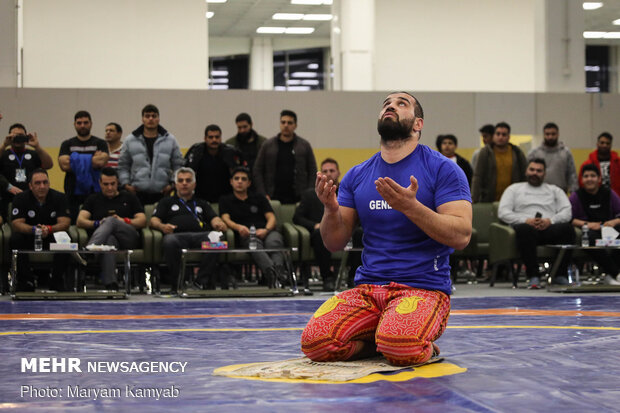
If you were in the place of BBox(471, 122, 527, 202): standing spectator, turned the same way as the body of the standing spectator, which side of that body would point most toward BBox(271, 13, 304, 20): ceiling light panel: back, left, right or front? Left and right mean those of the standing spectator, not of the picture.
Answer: back

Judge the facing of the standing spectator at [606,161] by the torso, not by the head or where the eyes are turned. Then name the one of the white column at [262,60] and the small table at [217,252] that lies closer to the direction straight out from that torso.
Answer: the small table

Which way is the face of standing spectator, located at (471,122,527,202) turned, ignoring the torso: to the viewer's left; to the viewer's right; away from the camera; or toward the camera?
toward the camera

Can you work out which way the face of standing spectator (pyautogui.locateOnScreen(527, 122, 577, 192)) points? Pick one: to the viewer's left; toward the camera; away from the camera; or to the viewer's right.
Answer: toward the camera

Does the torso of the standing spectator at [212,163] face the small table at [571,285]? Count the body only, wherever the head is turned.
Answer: no

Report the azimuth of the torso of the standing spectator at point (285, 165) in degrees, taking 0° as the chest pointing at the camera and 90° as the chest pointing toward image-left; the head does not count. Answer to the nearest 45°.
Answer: approximately 0°

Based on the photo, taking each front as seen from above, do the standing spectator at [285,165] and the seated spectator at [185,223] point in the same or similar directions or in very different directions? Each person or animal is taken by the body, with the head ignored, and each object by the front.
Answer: same or similar directions

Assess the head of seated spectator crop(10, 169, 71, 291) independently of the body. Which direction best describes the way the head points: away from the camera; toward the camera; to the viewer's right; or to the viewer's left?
toward the camera

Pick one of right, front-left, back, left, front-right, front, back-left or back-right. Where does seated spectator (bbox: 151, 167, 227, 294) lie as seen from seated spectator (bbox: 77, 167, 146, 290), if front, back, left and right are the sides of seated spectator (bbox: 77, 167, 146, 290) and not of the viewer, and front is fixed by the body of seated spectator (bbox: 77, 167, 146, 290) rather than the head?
left

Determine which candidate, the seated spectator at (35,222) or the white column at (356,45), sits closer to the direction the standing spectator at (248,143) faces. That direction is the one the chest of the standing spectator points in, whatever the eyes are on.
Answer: the seated spectator

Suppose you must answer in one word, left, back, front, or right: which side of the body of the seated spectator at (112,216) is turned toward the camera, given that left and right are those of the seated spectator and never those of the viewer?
front

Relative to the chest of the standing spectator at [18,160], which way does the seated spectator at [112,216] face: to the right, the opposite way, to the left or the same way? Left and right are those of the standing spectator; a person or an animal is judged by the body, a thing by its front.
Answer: the same way

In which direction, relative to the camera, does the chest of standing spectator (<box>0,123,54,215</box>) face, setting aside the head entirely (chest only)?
toward the camera

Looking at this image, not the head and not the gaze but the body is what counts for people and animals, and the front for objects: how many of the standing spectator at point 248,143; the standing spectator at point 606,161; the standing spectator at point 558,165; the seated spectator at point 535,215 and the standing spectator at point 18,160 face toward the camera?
5

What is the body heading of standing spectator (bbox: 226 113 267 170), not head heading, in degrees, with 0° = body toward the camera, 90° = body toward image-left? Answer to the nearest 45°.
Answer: approximately 0°

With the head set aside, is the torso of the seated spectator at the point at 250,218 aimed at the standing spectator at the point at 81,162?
no

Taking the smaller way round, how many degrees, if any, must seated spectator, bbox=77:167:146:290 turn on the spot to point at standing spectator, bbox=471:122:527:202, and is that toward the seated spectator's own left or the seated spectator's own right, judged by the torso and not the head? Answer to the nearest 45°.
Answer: approximately 90° to the seated spectator's own left

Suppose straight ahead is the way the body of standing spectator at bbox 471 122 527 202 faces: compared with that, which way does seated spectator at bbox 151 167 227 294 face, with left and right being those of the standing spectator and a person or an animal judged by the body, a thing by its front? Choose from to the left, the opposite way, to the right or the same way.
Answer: the same way

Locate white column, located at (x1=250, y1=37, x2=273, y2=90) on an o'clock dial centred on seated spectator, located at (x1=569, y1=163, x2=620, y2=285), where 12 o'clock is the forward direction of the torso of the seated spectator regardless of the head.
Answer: The white column is roughly at 5 o'clock from the seated spectator.

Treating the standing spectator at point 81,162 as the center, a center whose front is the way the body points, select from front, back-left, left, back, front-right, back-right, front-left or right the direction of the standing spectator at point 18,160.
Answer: right

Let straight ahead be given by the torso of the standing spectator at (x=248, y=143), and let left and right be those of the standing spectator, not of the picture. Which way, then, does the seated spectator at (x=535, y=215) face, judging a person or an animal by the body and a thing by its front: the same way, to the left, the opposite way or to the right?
the same way
